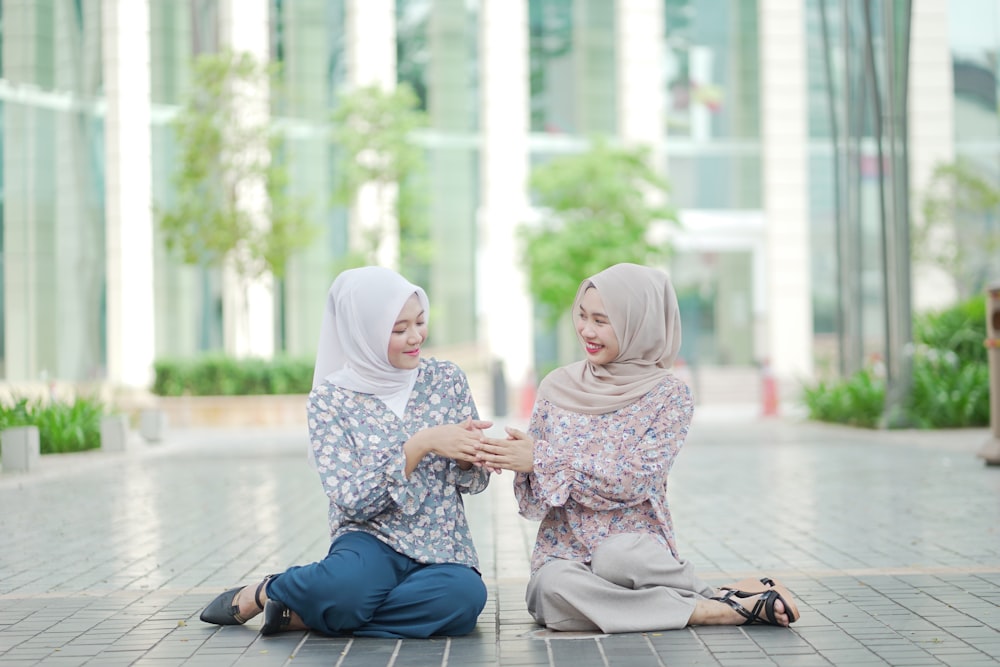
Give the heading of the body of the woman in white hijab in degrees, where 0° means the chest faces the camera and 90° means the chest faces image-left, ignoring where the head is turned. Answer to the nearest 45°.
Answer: approximately 315°

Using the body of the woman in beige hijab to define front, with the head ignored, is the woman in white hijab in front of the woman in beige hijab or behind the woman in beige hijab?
in front

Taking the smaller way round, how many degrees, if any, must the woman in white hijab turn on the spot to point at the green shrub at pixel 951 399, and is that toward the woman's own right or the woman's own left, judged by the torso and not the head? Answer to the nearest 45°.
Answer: approximately 90° to the woman's own left

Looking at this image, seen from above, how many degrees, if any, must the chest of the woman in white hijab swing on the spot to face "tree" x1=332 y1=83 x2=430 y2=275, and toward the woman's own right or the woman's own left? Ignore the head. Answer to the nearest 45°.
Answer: approximately 135° to the woman's own left

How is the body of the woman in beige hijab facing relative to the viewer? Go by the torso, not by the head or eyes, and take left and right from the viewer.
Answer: facing the viewer and to the left of the viewer

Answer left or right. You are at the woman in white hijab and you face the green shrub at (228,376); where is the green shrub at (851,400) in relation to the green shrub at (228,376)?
right

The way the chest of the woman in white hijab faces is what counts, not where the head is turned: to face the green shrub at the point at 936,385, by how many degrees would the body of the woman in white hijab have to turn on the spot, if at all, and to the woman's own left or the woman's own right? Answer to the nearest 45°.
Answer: approximately 90° to the woman's own left

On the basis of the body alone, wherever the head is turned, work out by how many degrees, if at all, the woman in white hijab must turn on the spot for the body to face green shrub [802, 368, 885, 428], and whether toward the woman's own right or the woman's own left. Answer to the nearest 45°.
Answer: approximately 90° to the woman's own left

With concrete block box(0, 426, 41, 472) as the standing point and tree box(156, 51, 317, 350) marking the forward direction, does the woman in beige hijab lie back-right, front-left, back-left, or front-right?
back-right

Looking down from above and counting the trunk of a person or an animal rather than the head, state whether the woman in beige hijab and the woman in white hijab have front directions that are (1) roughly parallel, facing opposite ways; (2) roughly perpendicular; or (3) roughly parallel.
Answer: roughly perpendicular

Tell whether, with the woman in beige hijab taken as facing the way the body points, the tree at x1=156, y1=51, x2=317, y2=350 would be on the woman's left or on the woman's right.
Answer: on the woman's right

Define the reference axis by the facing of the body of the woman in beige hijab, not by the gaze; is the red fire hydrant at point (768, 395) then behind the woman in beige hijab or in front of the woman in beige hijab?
behind

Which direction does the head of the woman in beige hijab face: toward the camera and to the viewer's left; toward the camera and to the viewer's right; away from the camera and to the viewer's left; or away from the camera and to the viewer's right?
toward the camera and to the viewer's left

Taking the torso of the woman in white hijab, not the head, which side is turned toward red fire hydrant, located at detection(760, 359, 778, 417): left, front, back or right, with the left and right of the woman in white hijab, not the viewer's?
left

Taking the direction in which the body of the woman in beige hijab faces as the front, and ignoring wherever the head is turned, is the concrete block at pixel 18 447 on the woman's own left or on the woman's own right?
on the woman's own right

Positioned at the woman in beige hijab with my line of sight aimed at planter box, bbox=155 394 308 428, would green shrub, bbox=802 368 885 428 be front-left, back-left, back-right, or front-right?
front-right

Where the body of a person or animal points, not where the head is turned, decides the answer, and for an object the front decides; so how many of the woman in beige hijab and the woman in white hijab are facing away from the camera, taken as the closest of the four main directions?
0
